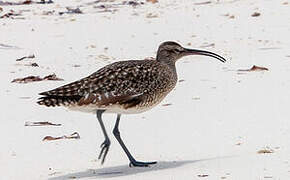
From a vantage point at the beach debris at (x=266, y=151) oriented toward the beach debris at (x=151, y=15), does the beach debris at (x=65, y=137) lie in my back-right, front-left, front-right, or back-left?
front-left

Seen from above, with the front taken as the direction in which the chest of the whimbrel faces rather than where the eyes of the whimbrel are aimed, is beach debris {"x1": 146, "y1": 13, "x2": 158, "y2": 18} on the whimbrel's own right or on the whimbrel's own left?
on the whimbrel's own left

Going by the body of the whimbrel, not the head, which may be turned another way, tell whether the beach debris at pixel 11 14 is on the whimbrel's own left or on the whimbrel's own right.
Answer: on the whimbrel's own left

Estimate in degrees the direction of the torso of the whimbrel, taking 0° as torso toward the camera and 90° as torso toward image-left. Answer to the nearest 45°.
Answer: approximately 270°

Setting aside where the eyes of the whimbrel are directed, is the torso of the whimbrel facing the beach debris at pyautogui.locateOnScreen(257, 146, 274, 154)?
yes

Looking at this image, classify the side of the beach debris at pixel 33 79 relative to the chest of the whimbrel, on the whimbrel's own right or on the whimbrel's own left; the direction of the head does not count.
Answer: on the whimbrel's own left

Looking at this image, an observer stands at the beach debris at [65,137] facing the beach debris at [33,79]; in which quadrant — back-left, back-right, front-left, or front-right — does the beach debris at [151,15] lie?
front-right
